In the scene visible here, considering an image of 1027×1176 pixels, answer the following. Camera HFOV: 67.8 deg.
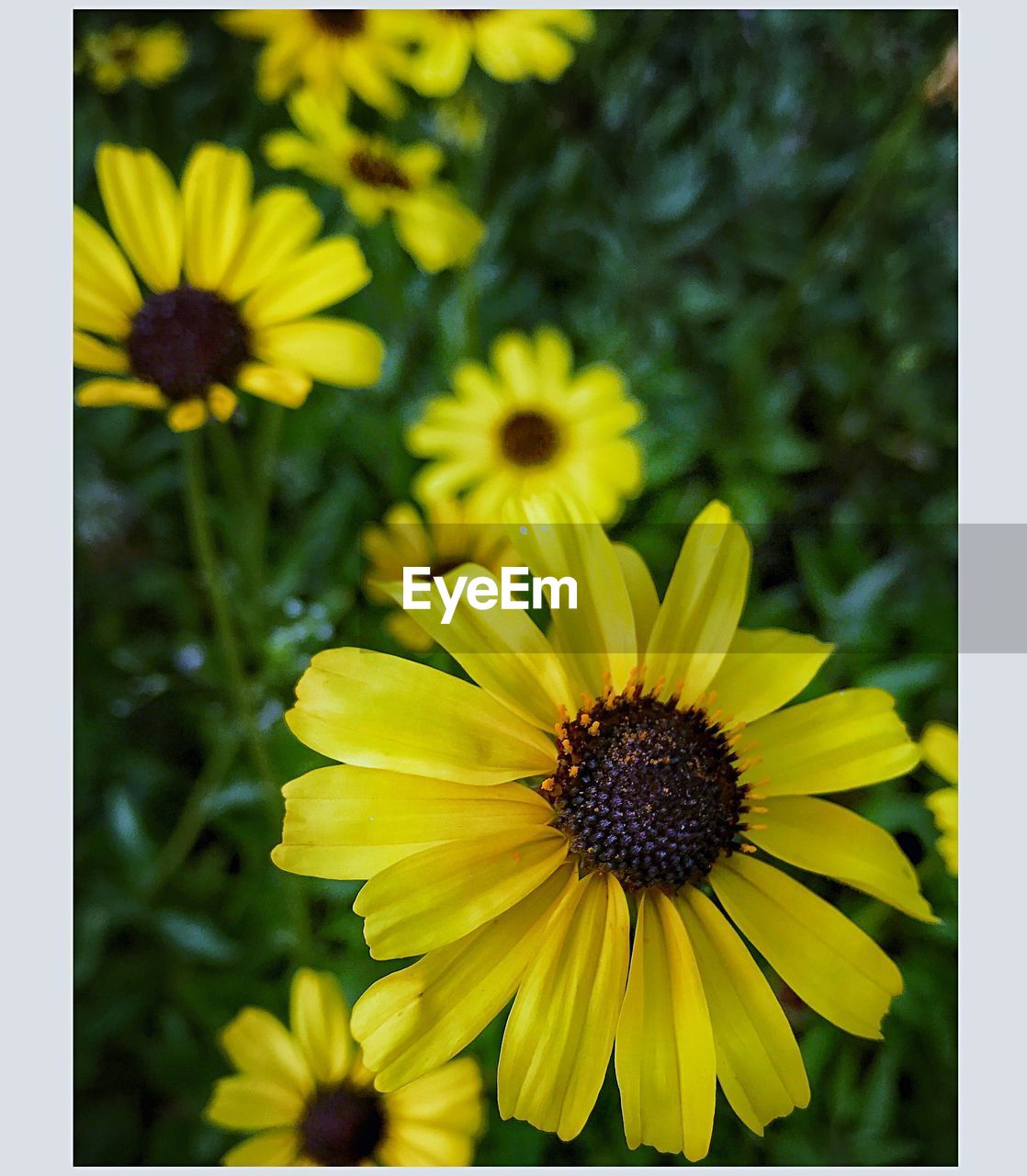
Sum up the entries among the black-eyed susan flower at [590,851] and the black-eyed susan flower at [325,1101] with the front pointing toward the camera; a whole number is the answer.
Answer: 2

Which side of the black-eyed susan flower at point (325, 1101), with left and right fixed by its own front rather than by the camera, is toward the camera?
front

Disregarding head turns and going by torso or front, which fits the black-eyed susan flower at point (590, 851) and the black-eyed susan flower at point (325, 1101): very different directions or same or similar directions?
same or similar directions

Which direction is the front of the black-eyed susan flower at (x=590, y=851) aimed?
toward the camera
